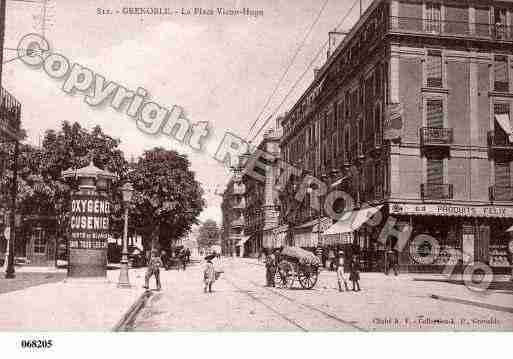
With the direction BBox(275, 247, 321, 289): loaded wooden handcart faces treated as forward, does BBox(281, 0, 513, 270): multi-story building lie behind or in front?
behind

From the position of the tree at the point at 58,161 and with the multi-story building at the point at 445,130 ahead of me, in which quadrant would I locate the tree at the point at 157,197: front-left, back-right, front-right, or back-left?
front-left

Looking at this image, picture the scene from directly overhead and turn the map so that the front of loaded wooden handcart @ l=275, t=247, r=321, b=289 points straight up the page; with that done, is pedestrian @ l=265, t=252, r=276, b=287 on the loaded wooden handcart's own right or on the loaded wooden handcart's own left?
on the loaded wooden handcart's own right

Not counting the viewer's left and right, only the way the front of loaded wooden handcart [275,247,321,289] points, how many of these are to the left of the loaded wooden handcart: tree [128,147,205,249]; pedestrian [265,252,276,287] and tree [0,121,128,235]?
0

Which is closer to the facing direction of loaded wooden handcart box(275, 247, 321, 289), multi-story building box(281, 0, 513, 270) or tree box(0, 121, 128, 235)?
the tree

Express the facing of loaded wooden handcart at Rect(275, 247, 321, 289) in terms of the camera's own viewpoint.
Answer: facing the viewer and to the left of the viewer

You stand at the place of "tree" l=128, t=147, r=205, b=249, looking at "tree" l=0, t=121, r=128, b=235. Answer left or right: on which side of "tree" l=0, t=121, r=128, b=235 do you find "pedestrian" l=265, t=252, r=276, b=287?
left
